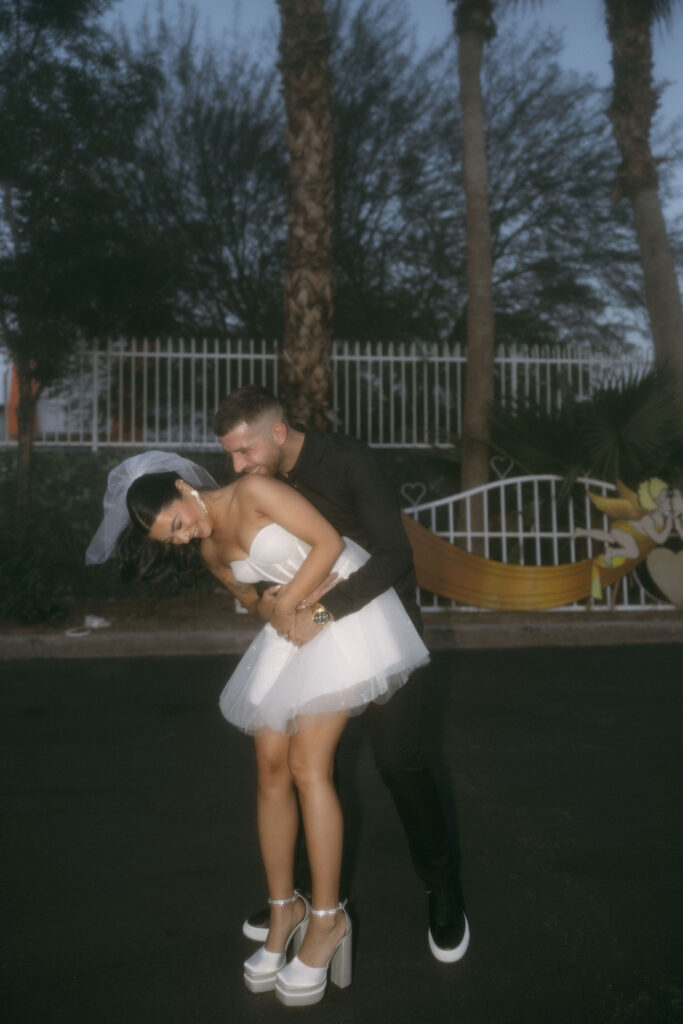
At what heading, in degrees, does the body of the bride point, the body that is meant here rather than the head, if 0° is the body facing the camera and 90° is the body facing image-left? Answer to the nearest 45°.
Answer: approximately 45°

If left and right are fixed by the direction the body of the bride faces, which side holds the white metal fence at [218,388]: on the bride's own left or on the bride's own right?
on the bride's own right

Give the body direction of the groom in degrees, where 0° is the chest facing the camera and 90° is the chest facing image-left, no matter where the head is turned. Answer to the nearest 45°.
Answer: approximately 45°

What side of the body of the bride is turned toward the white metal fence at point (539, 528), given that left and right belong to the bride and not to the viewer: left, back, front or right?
back

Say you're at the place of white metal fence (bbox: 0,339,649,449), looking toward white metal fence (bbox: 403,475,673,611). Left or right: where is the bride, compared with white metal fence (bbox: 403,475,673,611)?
right

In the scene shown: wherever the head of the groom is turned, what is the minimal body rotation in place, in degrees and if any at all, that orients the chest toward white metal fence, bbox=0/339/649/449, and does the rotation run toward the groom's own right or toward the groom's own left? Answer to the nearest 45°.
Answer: approximately 135° to the groom's own right

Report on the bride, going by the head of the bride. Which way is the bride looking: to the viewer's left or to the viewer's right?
to the viewer's left

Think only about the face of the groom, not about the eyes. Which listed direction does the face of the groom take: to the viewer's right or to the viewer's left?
to the viewer's left
